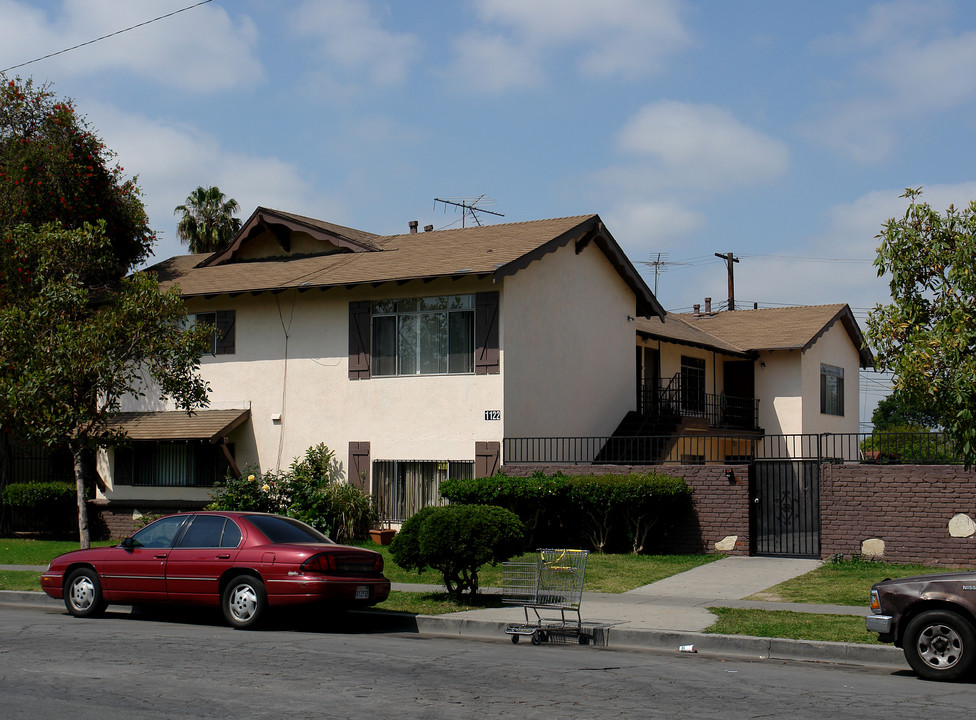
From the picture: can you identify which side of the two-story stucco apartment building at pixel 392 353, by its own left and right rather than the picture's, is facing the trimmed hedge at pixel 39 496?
right

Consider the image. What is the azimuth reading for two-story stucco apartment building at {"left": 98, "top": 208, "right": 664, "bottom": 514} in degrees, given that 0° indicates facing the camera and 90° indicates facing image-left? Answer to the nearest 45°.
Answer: approximately 45°

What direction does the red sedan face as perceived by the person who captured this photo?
facing away from the viewer and to the left of the viewer

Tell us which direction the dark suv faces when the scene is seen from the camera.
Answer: facing to the left of the viewer

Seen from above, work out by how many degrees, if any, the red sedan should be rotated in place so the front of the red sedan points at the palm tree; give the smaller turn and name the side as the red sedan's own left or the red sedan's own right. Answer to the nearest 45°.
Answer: approximately 45° to the red sedan's own right

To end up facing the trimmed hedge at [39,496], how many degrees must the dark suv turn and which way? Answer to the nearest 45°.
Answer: approximately 45° to its right

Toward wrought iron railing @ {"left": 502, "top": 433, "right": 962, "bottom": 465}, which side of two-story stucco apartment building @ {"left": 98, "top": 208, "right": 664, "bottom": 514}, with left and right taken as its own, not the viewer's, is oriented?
left

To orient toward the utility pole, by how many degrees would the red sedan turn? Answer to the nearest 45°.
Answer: approximately 90° to its right

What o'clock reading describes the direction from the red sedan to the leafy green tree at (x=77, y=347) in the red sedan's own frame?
The leafy green tree is roughly at 1 o'clock from the red sedan.

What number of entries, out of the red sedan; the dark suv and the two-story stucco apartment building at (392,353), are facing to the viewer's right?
0

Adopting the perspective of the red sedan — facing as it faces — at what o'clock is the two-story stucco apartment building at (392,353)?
The two-story stucco apartment building is roughly at 2 o'clock from the red sedan.
